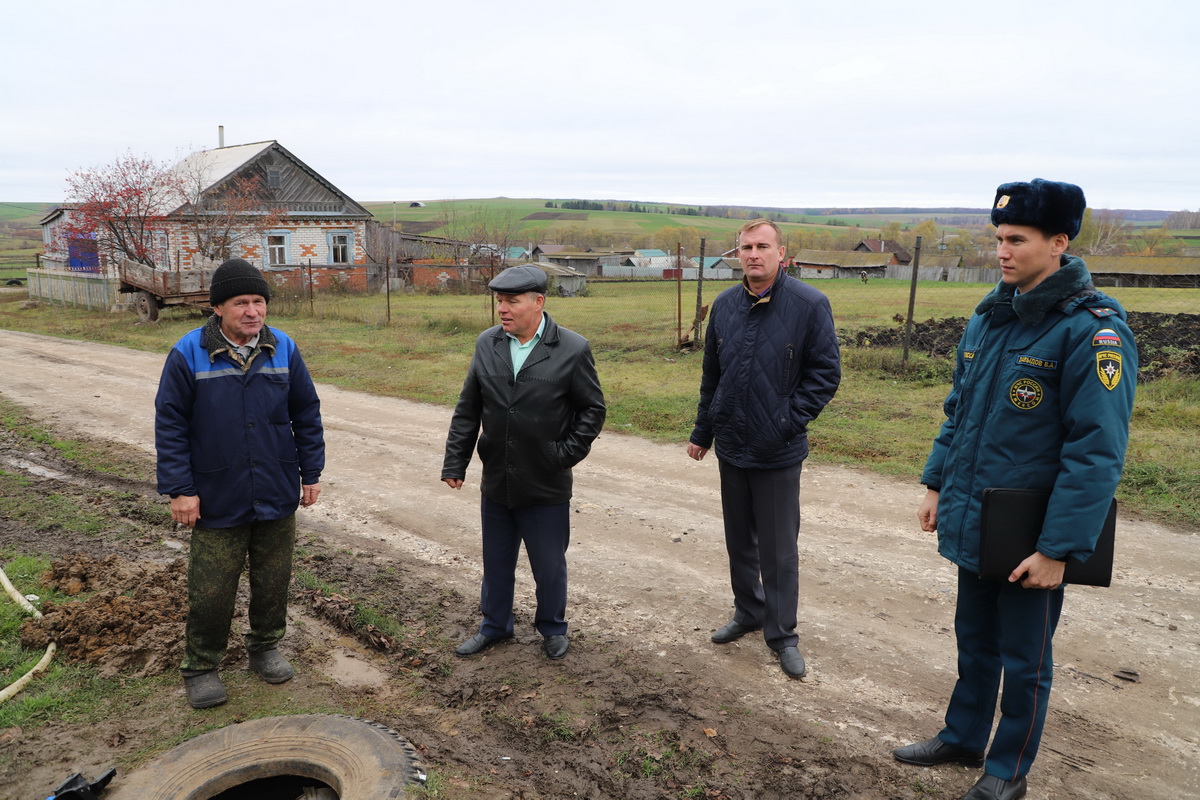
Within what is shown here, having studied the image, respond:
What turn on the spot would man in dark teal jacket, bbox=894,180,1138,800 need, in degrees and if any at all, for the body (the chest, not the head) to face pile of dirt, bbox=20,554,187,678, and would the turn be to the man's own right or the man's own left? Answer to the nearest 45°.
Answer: approximately 45° to the man's own right

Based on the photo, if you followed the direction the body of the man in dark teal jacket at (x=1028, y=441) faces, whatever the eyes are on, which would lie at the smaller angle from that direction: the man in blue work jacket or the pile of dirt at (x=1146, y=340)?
the man in blue work jacket

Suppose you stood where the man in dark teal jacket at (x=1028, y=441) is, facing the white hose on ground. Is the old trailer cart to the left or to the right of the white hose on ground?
right

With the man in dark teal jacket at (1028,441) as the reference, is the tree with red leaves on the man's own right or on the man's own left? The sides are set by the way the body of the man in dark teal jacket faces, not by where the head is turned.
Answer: on the man's own right

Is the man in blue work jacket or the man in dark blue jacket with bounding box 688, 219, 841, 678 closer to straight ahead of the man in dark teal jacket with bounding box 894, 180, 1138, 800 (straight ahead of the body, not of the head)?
the man in blue work jacket

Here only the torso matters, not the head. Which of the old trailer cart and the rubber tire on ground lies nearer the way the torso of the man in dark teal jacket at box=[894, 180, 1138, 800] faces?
the rubber tire on ground

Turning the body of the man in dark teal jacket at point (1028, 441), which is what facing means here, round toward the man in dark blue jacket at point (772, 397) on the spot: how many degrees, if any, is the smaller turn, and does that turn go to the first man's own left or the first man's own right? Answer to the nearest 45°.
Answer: approximately 90° to the first man's own right

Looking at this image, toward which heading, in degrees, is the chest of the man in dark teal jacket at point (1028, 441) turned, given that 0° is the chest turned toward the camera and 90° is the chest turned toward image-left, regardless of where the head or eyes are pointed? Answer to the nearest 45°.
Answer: approximately 45°

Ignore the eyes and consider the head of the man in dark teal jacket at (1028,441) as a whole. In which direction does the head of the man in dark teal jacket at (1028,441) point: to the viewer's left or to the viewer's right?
to the viewer's left
